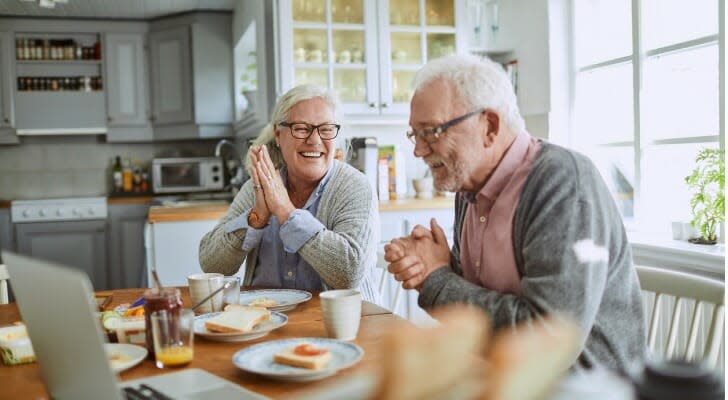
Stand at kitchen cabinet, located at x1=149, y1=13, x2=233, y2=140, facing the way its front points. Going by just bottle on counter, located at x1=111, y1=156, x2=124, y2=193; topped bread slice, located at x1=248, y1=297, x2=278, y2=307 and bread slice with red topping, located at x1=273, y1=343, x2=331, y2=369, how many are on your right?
1

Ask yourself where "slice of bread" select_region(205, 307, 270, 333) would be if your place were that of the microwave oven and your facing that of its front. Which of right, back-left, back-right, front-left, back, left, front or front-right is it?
front

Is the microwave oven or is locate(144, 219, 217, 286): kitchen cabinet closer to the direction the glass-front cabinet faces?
the kitchen cabinet

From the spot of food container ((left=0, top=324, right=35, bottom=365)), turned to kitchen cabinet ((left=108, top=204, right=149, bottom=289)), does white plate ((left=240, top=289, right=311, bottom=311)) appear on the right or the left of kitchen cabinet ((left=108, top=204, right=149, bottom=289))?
right

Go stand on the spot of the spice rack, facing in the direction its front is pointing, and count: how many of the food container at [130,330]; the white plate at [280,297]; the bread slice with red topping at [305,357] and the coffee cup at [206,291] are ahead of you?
4

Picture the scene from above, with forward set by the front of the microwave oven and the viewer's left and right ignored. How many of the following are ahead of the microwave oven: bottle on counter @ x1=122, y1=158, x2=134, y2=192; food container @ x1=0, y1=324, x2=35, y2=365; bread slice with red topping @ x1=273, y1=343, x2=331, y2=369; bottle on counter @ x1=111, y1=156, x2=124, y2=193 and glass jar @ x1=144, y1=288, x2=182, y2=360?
3

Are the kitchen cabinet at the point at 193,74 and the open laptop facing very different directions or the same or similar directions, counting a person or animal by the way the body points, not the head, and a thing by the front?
very different directions

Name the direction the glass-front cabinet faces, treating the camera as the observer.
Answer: facing the viewer

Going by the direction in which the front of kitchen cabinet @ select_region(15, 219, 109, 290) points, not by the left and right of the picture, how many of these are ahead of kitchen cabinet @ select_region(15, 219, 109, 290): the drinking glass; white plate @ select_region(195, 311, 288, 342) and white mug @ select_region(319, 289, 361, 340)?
3

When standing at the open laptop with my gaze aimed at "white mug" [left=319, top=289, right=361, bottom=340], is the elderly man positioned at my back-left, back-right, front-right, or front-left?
front-right

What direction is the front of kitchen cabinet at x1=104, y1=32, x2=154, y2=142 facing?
toward the camera

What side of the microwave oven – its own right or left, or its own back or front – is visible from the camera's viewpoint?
front
